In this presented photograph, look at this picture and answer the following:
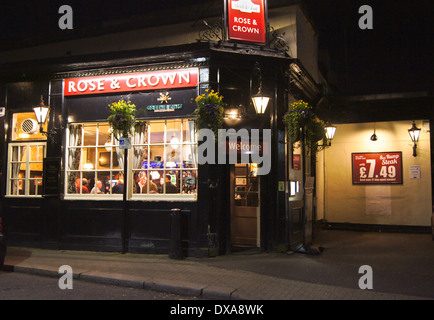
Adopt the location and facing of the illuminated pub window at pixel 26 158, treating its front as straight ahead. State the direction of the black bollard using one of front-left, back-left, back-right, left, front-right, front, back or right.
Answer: front-left

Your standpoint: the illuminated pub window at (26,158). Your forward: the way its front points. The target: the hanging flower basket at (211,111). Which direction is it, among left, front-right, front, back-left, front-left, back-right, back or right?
front-left

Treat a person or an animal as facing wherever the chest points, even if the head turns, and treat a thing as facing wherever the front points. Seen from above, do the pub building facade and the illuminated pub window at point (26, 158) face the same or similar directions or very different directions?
same or similar directions

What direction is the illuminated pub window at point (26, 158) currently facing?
toward the camera

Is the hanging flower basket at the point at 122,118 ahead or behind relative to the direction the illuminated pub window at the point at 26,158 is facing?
ahead

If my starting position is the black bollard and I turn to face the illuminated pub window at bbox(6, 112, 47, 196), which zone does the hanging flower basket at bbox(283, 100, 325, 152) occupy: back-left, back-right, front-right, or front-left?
back-right

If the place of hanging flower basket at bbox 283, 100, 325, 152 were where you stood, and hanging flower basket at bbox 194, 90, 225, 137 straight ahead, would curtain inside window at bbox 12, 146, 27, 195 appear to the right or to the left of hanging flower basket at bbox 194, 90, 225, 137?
right

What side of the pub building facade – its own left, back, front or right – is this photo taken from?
front

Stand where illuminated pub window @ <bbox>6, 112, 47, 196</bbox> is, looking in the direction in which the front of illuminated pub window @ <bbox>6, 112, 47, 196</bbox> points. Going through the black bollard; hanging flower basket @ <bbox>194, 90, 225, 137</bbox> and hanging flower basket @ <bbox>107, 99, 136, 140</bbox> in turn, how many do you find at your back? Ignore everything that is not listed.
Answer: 0
